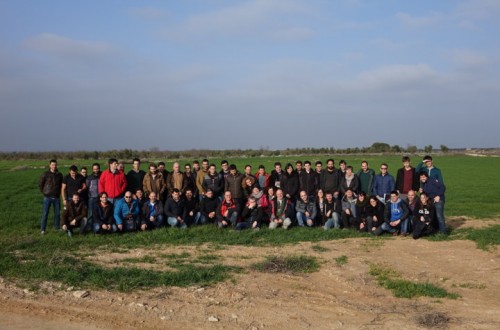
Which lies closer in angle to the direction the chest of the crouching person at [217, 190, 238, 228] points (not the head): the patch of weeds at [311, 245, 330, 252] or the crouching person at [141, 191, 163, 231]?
the patch of weeds

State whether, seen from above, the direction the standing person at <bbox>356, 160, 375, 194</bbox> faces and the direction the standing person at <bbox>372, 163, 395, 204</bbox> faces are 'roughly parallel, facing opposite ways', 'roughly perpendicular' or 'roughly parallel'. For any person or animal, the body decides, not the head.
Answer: roughly parallel

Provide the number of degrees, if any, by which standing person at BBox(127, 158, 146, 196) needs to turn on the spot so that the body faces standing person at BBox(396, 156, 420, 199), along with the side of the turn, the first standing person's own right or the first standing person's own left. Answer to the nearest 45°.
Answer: approximately 90° to the first standing person's own left

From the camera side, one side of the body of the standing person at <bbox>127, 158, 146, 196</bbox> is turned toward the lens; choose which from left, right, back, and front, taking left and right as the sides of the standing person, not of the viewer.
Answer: front

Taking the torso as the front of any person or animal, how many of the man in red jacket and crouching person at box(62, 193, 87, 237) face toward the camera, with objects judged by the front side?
2

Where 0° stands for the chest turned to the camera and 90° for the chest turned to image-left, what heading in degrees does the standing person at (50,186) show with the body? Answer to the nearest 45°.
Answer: approximately 0°

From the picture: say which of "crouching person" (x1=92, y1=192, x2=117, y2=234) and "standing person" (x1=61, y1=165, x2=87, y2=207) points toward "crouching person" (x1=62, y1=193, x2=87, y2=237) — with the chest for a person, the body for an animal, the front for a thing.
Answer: the standing person

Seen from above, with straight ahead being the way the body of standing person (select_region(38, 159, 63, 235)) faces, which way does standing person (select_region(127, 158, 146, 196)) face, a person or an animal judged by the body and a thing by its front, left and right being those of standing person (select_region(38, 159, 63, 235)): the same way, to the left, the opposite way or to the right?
the same way

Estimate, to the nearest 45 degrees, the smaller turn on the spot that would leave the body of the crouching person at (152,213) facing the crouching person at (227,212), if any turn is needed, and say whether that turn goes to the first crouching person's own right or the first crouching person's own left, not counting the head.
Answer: approximately 90° to the first crouching person's own left

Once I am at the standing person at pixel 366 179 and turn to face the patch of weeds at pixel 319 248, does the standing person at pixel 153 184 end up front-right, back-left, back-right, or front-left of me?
front-right

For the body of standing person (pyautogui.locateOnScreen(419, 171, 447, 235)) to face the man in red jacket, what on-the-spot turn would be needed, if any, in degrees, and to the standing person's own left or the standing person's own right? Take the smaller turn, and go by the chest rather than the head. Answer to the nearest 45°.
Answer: approximately 45° to the standing person's own right

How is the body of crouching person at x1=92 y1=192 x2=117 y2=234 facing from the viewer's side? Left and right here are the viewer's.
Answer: facing the viewer

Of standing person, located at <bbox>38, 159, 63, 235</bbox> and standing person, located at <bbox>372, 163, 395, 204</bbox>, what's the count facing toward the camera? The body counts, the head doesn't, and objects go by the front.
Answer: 2

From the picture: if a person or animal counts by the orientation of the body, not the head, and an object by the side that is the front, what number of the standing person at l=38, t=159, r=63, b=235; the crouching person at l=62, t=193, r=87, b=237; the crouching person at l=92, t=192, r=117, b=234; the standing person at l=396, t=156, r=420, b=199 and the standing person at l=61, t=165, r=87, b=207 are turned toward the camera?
5
